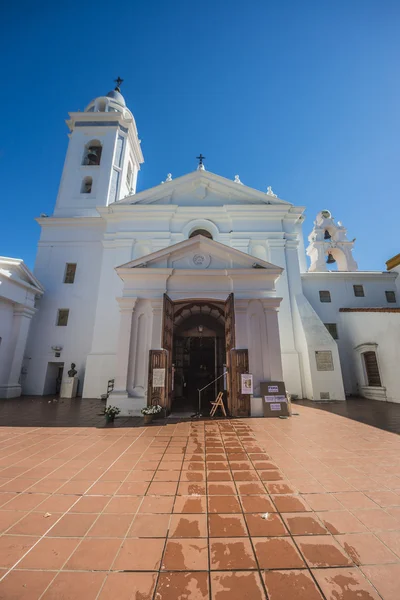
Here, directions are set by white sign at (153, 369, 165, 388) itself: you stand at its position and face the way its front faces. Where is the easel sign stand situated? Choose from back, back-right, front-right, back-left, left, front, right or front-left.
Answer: left

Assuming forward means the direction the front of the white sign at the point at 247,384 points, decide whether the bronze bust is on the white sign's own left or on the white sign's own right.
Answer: on the white sign's own right

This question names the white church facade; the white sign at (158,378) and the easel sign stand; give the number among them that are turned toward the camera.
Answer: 3

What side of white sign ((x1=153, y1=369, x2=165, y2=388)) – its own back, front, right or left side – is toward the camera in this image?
front

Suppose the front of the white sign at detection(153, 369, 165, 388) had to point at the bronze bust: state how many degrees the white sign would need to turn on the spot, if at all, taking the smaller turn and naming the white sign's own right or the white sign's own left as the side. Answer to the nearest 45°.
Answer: approximately 135° to the white sign's own right

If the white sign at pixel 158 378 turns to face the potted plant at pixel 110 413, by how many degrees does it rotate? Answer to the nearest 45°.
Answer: approximately 90° to its right

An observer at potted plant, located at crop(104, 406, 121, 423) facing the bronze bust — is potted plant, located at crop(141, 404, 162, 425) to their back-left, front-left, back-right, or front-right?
back-right

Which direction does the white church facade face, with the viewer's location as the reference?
facing the viewer

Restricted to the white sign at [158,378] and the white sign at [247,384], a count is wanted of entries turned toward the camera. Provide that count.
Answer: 2

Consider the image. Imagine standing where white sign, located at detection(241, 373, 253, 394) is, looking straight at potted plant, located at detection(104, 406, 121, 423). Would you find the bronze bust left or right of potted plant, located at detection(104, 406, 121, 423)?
right

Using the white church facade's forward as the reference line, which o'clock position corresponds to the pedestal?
The pedestal is roughly at 3 o'clock from the white church facade.
